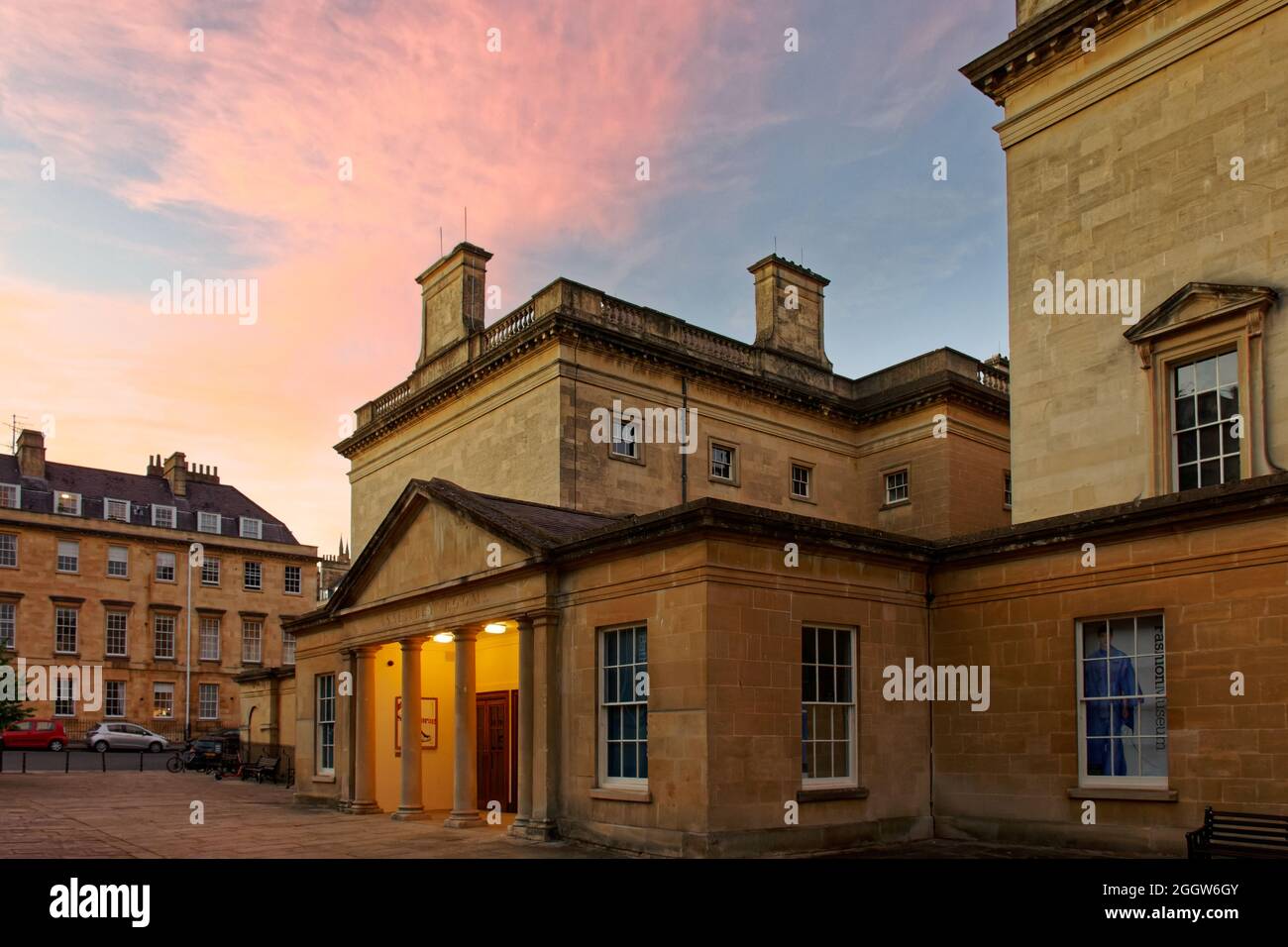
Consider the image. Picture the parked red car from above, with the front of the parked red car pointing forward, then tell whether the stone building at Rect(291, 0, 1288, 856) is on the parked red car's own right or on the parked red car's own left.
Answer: on the parked red car's own left

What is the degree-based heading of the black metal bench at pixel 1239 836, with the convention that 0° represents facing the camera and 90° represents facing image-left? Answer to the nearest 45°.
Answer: approximately 45°

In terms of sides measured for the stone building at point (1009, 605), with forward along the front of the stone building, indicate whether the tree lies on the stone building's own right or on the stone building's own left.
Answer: on the stone building's own right

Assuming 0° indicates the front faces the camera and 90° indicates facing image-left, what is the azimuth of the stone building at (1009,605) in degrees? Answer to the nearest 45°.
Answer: approximately 45°

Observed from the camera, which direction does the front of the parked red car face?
facing to the left of the viewer
